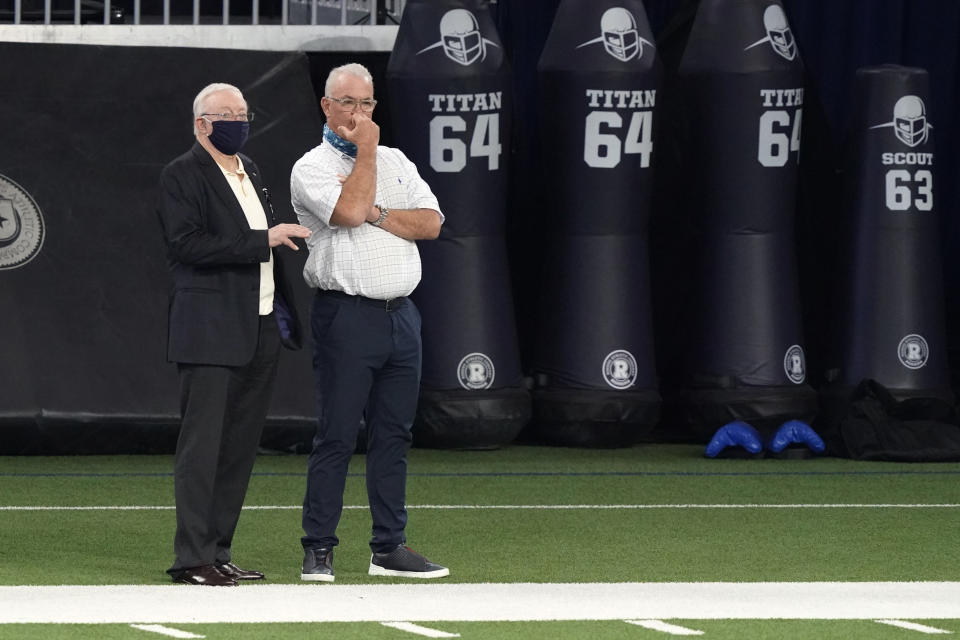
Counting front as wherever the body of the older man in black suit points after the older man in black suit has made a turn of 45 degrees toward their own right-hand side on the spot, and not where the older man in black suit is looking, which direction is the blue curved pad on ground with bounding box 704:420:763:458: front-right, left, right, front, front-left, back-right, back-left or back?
back-left

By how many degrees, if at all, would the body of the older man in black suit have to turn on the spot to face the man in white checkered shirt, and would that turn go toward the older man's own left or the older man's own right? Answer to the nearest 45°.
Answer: approximately 45° to the older man's own left

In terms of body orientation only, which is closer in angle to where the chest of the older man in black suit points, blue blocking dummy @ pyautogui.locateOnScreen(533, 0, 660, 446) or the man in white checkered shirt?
the man in white checkered shirt

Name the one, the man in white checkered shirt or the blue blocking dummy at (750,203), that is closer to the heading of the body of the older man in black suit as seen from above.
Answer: the man in white checkered shirt

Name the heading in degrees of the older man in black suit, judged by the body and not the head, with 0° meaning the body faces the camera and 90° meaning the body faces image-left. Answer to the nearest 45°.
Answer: approximately 315°

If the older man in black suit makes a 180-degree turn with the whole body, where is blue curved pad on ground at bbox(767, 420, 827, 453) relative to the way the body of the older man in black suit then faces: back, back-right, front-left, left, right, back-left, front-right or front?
right

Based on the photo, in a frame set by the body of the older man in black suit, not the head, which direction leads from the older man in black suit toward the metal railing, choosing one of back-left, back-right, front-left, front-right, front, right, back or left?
back-left

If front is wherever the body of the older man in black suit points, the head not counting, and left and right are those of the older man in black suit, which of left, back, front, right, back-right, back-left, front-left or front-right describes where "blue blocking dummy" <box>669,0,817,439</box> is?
left

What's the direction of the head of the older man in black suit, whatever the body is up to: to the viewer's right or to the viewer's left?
to the viewer's right

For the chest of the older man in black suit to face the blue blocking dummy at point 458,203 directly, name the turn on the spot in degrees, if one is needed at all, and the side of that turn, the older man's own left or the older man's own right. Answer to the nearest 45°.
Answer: approximately 135° to the older man's own left
